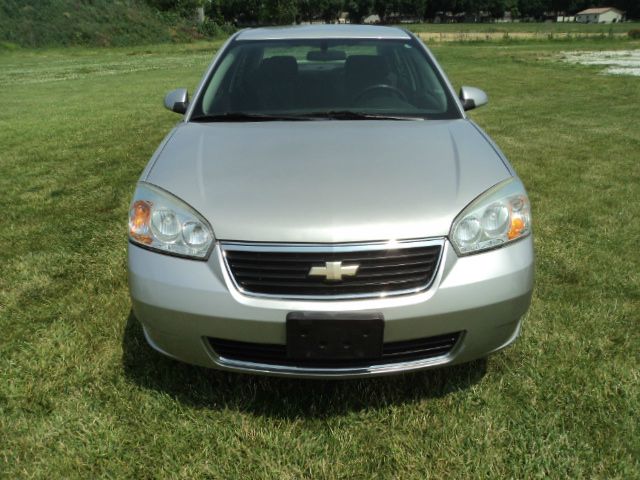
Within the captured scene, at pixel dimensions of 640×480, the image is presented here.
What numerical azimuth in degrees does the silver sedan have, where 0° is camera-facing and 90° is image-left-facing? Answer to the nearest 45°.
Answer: approximately 0°
